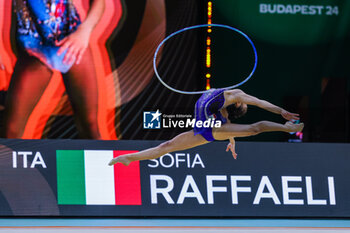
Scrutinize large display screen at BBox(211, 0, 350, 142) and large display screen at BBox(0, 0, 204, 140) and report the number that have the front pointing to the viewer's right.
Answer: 0

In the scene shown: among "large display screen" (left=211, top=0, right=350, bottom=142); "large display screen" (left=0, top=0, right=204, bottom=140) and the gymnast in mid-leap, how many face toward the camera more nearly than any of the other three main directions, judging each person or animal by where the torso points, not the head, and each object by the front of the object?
2

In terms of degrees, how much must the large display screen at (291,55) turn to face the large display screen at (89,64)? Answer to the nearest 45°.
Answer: approximately 90° to its right

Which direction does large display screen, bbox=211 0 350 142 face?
toward the camera

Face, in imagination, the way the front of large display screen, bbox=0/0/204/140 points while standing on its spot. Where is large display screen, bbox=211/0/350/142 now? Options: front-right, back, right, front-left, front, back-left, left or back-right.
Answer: left

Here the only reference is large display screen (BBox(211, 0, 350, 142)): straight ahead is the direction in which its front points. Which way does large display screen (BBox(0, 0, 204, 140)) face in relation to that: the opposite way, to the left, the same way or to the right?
the same way

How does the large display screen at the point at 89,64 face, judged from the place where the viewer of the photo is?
facing the viewer
